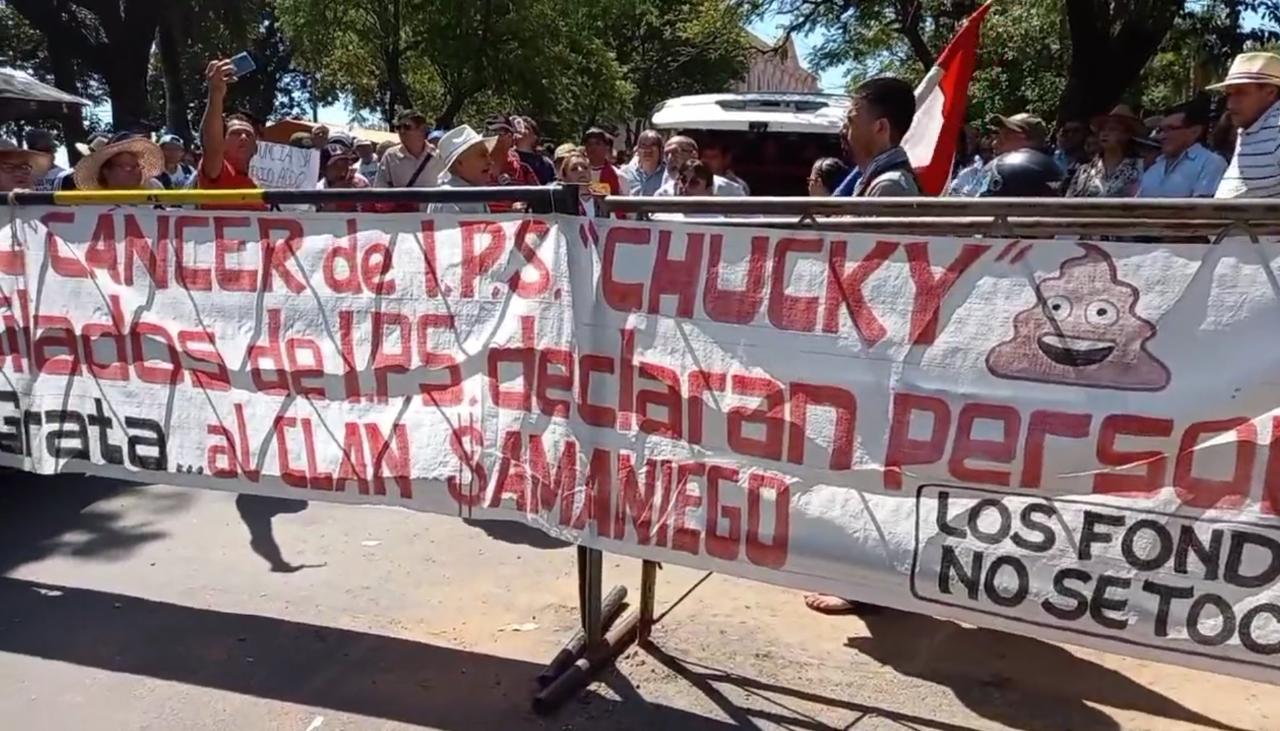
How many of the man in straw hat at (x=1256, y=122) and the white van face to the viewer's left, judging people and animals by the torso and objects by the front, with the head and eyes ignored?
1

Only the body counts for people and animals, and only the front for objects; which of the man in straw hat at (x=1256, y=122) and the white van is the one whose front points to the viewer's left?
the man in straw hat

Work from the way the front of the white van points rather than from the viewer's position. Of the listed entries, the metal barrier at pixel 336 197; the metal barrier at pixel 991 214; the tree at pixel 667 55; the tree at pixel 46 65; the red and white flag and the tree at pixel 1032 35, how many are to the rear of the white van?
3

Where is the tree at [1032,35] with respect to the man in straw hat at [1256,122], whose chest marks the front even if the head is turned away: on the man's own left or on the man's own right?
on the man's own right

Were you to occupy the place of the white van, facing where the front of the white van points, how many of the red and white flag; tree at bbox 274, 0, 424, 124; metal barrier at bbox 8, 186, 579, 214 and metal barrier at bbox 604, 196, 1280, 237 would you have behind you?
3

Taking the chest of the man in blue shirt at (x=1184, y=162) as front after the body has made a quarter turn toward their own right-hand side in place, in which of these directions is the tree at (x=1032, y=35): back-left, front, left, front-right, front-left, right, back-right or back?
front-right

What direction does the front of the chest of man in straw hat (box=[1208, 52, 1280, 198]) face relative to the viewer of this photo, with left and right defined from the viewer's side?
facing to the left of the viewer

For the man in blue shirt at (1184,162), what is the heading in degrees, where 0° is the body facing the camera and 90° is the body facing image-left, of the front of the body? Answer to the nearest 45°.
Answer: approximately 45°

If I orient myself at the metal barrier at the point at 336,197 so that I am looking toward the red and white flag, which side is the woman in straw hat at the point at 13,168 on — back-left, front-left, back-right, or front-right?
back-left

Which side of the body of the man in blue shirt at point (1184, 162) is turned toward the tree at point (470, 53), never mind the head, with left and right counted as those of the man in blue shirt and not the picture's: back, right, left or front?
right

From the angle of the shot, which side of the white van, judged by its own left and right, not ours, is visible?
back
